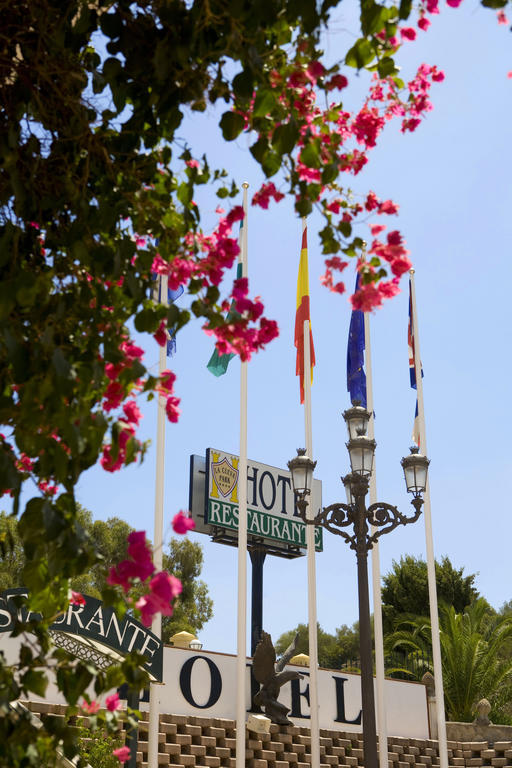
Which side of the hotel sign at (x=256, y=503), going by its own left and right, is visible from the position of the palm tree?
left

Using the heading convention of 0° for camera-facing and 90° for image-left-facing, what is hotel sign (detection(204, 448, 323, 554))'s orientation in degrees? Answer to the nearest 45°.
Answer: approximately 315°

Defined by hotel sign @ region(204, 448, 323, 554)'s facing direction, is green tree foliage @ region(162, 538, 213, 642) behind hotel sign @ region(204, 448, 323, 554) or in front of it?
behind

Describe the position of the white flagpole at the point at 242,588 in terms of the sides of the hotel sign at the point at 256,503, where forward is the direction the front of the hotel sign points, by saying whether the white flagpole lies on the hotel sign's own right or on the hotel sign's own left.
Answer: on the hotel sign's own right
